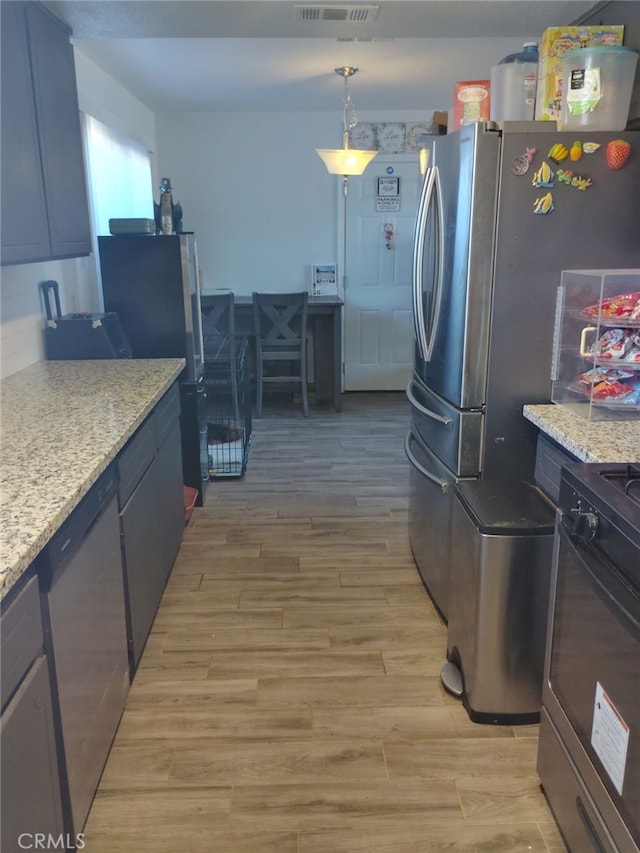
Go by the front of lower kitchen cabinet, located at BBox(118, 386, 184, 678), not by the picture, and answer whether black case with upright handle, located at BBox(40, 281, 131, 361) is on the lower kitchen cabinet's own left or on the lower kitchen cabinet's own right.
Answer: on the lower kitchen cabinet's own left

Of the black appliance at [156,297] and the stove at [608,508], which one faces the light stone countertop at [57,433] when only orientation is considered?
the stove

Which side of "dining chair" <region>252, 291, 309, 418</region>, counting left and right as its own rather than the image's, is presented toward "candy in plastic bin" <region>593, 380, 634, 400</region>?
back

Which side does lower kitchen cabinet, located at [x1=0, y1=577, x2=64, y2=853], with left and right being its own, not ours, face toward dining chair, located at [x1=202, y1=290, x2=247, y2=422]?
left

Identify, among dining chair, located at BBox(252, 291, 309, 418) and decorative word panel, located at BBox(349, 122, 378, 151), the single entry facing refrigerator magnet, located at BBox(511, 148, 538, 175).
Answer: the decorative word panel

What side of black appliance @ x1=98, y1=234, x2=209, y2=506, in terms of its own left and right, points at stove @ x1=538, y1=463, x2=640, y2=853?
right

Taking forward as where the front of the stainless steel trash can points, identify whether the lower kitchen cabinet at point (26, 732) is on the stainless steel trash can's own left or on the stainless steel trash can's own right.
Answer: on the stainless steel trash can's own left

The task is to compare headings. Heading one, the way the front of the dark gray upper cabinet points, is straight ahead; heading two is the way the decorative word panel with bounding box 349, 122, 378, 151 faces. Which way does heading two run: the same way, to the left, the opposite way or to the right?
to the right

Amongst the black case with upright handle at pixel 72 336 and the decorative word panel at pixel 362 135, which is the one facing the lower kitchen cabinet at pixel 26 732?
the decorative word panel

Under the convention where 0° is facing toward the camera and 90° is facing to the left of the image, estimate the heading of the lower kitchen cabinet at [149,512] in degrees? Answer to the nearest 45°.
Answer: approximately 270°

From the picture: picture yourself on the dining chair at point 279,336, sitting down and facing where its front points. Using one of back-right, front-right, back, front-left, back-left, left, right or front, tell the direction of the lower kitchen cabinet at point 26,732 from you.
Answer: back
